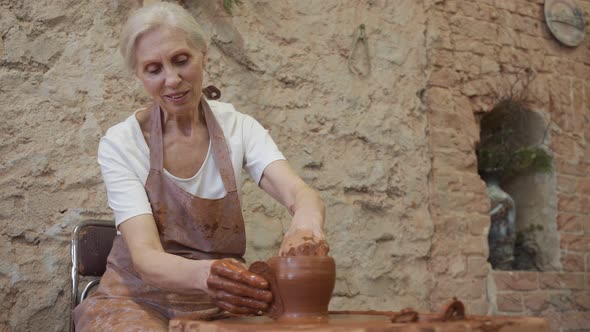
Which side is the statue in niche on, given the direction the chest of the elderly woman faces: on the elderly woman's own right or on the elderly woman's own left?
on the elderly woman's own left

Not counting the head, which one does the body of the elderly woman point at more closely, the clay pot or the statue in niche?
the clay pot

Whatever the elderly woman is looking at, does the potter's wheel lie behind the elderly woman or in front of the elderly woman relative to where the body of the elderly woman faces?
in front

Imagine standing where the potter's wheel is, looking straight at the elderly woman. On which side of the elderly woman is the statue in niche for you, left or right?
right

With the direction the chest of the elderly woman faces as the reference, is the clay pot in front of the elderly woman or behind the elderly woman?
in front

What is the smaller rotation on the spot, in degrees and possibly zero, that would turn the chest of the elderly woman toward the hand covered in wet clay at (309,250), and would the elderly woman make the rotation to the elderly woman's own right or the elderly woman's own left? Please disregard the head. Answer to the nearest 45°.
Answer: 0° — they already face it

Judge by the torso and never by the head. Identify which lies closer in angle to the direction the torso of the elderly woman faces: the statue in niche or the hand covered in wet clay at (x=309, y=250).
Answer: the hand covered in wet clay
